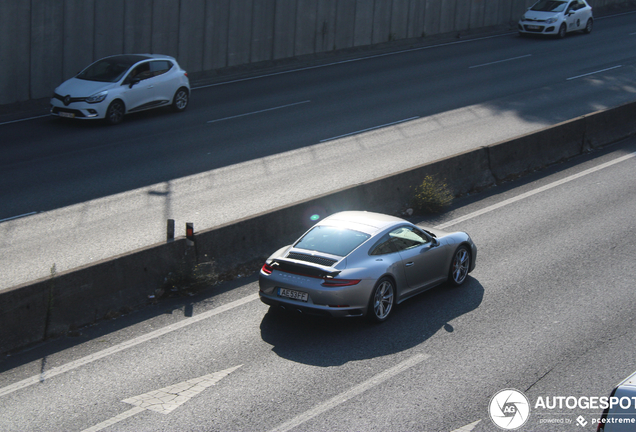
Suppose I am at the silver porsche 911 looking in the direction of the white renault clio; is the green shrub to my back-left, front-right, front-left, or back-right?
front-right

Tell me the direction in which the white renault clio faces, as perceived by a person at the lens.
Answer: facing the viewer and to the left of the viewer

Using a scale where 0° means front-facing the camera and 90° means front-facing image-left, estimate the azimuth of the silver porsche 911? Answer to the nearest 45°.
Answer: approximately 225°

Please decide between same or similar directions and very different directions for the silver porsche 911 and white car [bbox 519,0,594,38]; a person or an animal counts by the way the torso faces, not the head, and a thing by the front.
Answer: very different directions

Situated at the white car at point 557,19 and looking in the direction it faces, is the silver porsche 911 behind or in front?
in front

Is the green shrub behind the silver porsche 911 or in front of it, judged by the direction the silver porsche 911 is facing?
in front

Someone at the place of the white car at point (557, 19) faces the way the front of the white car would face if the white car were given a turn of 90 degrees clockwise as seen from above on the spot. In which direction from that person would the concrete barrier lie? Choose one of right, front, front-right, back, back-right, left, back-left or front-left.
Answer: back-left

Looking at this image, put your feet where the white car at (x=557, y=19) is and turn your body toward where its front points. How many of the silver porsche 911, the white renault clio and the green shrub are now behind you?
0

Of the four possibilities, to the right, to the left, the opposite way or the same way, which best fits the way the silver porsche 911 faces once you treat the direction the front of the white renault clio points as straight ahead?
the opposite way

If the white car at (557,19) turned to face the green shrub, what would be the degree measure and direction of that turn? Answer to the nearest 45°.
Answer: approximately 45° to its left

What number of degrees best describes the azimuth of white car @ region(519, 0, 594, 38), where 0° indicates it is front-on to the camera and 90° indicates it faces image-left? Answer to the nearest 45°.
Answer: approximately 45°

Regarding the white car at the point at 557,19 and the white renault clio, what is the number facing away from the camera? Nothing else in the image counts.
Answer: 0

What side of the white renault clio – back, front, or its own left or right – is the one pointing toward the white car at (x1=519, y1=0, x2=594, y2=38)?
back
